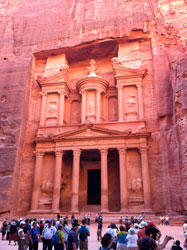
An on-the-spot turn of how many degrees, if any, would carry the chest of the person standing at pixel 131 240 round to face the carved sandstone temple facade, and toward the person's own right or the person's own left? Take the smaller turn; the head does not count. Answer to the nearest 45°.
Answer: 0° — they already face it

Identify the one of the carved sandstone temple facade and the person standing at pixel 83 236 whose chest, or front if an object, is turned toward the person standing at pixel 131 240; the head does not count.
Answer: the carved sandstone temple facade

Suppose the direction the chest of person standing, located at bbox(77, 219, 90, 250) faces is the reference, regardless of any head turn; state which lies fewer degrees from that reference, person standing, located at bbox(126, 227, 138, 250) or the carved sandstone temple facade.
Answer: the carved sandstone temple facade

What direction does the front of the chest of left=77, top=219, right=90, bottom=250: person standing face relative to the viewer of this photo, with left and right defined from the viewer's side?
facing away from the viewer

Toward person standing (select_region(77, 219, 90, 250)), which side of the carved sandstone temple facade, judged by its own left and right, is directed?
front

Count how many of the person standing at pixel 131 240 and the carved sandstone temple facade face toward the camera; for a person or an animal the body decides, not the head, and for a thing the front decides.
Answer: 1

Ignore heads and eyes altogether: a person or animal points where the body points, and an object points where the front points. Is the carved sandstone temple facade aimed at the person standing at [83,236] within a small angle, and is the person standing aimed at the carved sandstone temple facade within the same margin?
yes

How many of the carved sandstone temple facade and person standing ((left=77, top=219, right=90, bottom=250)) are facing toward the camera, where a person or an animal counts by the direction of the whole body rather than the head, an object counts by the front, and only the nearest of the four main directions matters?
1

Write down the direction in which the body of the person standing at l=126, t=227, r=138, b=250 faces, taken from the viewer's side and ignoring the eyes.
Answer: away from the camera

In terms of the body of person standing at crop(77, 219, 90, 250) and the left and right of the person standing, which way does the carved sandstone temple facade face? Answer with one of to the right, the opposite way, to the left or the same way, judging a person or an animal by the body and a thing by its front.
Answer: the opposite way

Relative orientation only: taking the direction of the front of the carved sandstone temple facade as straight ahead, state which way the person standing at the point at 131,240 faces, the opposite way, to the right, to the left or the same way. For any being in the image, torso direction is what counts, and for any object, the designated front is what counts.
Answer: the opposite way

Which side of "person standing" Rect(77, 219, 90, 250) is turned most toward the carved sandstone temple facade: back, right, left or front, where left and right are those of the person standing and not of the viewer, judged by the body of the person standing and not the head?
front
